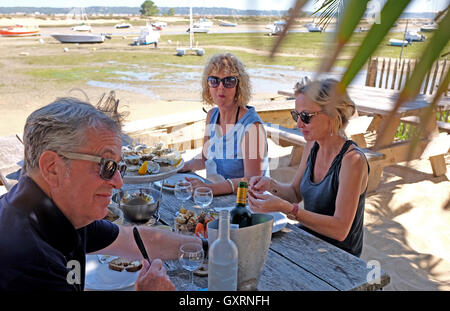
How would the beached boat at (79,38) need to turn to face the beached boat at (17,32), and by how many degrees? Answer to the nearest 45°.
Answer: approximately 45° to its right

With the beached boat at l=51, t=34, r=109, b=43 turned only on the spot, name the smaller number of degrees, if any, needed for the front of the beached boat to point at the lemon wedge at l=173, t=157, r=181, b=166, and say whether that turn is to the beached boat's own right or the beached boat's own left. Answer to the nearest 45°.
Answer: approximately 90° to the beached boat's own left

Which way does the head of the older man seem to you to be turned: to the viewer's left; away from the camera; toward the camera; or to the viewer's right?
to the viewer's right

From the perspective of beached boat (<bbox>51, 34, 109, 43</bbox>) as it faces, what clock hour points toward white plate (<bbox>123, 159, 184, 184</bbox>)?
The white plate is roughly at 9 o'clock from the beached boat.

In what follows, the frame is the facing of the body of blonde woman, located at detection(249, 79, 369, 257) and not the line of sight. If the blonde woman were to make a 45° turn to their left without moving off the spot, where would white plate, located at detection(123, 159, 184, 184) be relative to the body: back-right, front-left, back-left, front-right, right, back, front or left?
right

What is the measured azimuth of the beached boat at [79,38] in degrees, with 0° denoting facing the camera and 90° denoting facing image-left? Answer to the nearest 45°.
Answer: approximately 90°

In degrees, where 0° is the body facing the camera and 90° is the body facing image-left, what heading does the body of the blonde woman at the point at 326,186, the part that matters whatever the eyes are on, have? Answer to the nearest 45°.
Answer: approximately 45°

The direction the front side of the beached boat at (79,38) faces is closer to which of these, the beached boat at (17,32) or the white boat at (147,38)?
the beached boat

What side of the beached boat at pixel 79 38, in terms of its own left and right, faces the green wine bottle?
left

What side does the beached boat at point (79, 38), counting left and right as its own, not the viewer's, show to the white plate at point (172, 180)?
left

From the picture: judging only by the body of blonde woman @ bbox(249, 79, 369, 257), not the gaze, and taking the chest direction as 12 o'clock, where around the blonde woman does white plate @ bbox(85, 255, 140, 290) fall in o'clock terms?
The white plate is roughly at 12 o'clock from the blonde woman.

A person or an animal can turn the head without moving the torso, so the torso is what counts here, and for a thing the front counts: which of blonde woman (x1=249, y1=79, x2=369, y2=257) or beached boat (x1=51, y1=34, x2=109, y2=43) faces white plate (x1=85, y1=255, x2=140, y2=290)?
the blonde woman

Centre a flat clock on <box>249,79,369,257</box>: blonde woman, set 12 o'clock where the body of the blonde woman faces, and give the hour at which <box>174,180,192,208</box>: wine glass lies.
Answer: The wine glass is roughly at 1 o'clock from the blonde woman.

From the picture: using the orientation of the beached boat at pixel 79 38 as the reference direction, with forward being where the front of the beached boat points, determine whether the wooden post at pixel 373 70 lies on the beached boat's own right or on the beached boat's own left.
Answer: on the beached boat's own left

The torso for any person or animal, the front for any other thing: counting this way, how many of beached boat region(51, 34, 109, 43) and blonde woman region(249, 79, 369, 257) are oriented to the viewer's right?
0
